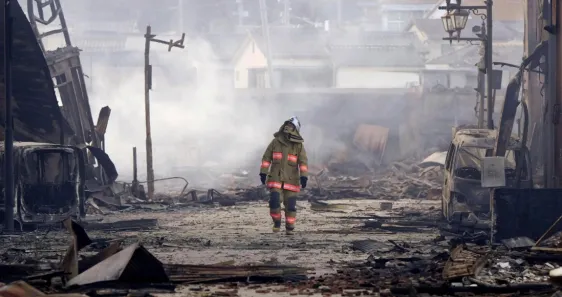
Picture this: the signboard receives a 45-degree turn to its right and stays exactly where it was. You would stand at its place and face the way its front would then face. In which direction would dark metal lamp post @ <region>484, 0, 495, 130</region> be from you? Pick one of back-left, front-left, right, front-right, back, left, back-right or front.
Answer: back-right

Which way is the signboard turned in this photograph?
toward the camera

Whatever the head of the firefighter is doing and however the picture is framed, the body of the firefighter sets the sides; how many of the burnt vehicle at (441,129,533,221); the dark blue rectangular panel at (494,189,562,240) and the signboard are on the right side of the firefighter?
0

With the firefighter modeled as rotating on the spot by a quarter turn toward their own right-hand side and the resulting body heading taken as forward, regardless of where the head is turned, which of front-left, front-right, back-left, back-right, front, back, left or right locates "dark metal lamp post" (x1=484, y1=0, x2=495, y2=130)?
back-right

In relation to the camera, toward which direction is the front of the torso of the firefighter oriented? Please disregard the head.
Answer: toward the camera

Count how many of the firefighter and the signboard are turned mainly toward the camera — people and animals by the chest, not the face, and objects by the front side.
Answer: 2

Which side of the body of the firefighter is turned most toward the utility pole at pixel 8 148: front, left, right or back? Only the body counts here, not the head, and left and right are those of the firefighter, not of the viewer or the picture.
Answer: right

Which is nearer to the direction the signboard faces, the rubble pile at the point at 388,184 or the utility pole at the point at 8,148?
the utility pole

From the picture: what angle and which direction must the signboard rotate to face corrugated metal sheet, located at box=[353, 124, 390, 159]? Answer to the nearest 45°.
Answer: approximately 180°

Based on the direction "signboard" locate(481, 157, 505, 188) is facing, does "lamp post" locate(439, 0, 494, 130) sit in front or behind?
behind

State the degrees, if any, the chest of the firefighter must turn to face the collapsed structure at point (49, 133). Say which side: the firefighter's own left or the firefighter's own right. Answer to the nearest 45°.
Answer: approximately 135° to the firefighter's own right

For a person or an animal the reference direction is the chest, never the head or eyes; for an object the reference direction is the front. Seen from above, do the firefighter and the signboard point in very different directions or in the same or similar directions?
same or similar directions

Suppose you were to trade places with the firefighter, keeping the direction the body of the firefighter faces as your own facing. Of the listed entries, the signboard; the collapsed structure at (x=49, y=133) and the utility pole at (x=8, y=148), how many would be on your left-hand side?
1
